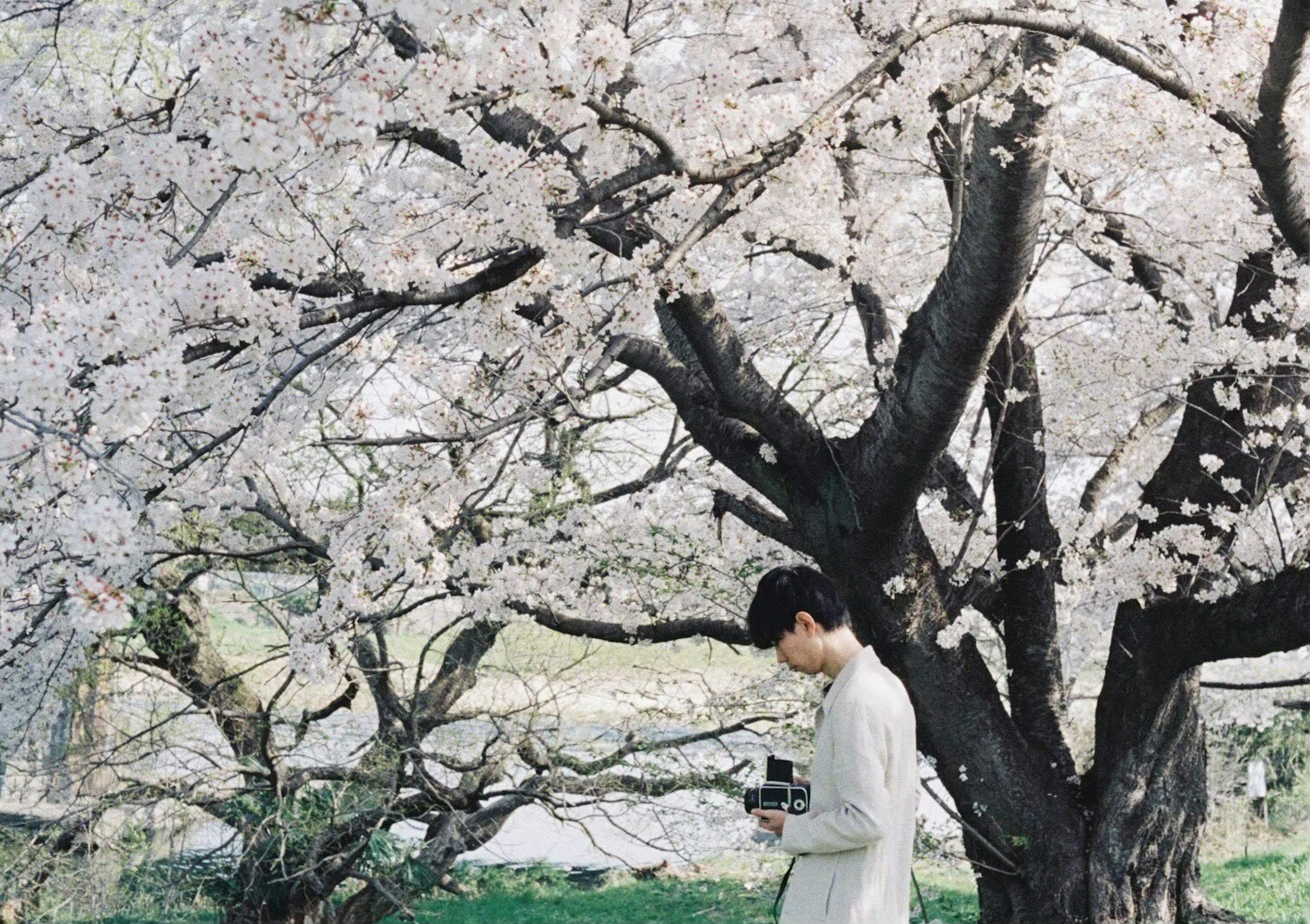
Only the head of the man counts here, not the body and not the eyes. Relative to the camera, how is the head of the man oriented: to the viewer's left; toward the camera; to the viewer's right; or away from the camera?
to the viewer's left

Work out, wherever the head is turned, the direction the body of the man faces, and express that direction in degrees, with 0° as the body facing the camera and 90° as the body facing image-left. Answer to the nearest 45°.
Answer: approximately 90°

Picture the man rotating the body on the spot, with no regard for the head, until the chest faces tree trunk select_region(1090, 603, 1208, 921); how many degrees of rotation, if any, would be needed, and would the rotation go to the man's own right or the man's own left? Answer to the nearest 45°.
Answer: approximately 90° to the man's own right
